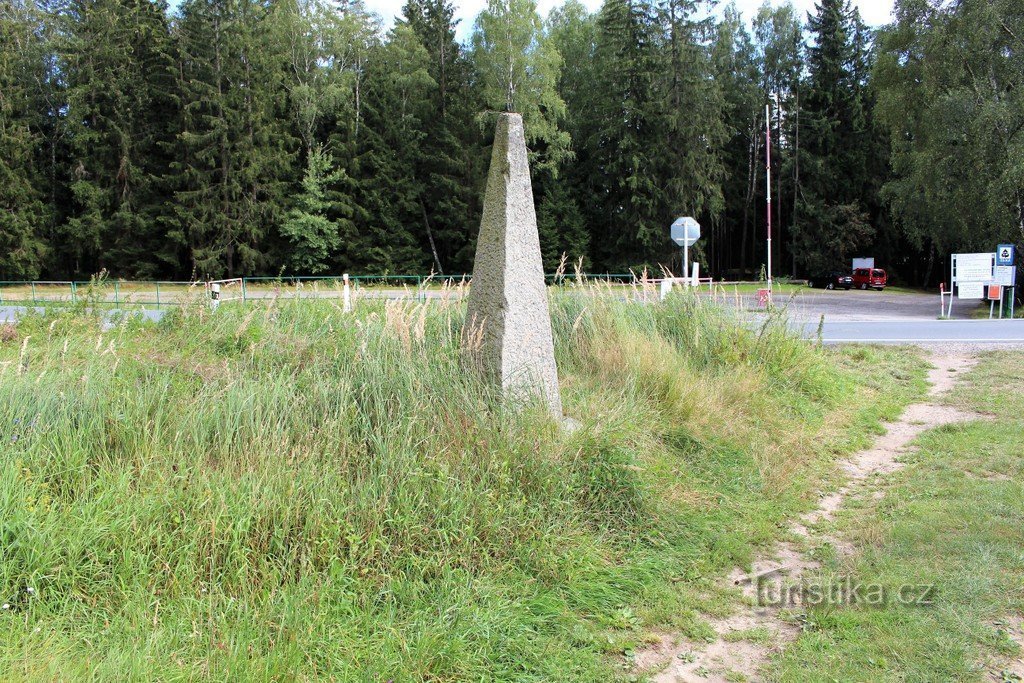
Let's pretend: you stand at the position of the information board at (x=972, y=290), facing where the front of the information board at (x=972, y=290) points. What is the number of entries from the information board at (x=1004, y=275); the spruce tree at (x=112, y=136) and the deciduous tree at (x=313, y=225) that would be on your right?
2

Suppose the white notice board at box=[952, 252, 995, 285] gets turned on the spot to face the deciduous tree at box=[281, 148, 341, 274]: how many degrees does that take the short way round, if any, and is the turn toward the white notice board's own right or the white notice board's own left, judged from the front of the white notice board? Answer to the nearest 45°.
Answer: approximately 90° to the white notice board's own right

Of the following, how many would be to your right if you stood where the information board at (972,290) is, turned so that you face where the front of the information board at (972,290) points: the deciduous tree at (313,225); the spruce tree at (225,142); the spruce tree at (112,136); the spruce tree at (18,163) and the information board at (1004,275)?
4

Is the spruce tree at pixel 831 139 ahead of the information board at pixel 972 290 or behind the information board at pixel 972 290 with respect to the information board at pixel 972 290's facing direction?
behind

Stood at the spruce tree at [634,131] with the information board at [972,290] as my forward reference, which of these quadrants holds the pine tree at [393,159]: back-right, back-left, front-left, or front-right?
back-right

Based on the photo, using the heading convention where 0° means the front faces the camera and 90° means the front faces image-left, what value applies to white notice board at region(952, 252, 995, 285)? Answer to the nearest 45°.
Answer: approximately 0°

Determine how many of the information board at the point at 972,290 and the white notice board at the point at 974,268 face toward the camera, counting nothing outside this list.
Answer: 2

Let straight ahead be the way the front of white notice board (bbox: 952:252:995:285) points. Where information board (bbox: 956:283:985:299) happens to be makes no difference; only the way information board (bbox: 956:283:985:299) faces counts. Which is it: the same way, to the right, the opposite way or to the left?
the same way

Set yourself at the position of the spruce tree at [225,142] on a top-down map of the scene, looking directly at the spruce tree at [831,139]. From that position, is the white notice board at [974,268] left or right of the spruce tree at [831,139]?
right

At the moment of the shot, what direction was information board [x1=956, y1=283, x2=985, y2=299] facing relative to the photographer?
facing the viewer

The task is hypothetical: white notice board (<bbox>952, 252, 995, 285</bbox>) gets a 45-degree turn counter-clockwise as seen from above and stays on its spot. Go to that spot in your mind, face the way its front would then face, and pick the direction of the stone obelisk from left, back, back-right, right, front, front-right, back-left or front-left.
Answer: front-right

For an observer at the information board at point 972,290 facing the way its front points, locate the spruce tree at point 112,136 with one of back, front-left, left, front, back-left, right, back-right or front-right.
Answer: right

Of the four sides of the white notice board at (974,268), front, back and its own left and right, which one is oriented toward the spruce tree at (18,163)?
right

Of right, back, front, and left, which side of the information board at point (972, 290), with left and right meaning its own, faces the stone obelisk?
front

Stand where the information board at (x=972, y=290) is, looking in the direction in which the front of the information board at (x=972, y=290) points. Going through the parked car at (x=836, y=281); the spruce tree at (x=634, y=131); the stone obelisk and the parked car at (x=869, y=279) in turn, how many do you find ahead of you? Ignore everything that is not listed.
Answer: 1

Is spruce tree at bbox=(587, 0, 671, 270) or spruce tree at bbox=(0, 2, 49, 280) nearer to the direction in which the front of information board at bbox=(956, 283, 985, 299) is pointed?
the spruce tree at bbox=(0, 2, 49, 280)
